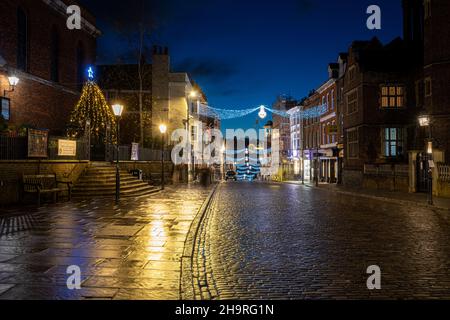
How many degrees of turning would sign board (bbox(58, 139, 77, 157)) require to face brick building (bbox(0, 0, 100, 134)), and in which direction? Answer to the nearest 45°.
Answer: approximately 180°

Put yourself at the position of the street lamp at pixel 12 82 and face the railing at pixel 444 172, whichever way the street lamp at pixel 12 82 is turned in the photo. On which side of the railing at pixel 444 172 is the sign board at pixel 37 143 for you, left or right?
right

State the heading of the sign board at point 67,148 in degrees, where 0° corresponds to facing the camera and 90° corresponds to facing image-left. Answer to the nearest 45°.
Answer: approximately 0°

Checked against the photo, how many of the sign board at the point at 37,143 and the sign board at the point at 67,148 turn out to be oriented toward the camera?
2

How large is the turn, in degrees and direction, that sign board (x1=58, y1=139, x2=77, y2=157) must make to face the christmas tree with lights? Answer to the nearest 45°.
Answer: approximately 180°

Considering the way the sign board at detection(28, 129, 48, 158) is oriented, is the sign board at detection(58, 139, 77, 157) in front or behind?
behind

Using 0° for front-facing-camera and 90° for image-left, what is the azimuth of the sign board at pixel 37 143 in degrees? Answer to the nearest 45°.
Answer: approximately 0°

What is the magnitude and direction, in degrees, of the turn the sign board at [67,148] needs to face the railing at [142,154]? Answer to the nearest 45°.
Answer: approximately 135° to its left

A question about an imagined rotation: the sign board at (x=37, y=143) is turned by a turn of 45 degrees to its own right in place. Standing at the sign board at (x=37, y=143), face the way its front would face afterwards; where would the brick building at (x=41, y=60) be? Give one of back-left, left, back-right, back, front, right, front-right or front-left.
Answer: back-right

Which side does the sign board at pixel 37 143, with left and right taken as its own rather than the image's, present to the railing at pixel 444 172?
left
